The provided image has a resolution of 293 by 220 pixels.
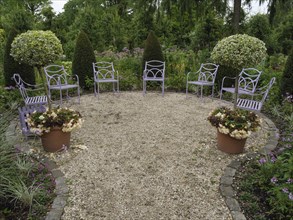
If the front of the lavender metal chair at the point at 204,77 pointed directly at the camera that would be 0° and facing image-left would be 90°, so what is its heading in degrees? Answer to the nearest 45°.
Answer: approximately 45°

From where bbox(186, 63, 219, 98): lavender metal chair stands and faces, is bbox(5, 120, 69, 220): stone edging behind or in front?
in front

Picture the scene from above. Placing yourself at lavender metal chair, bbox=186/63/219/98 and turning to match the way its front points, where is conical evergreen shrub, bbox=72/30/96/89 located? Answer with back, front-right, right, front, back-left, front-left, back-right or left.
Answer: front-right

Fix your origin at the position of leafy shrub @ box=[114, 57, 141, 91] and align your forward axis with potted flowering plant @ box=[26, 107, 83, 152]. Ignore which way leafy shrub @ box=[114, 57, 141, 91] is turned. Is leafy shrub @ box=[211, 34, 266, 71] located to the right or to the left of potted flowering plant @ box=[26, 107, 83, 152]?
left

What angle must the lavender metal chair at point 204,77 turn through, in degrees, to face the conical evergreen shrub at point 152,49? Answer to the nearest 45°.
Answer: approximately 90° to its right

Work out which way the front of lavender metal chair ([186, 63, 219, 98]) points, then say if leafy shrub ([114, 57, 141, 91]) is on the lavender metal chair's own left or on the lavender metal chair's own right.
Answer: on the lavender metal chair's own right

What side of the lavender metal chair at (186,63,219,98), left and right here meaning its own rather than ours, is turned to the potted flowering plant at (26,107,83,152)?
front

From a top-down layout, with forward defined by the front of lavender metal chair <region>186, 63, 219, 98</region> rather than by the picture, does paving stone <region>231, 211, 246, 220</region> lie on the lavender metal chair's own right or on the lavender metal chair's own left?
on the lavender metal chair's own left

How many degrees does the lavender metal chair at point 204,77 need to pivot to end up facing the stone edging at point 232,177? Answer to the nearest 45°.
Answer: approximately 45° to its left

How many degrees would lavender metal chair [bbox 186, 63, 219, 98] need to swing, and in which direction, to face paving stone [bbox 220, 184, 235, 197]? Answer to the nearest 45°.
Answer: approximately 45° to its left

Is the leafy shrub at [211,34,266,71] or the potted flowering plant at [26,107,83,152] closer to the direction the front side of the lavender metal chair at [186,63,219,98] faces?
the potted flowering plant
